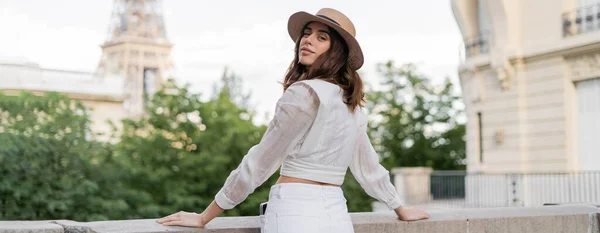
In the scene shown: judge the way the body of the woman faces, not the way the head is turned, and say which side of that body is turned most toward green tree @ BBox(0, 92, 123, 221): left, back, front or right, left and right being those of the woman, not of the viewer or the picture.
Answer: front

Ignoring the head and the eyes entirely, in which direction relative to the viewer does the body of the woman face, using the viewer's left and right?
facing away from the viewer and to the left of the viewer

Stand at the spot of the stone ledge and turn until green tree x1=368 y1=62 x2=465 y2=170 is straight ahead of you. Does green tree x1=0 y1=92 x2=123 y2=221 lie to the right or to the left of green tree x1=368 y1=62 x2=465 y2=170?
left

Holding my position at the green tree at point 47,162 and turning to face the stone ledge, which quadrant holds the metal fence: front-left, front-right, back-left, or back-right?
front-left

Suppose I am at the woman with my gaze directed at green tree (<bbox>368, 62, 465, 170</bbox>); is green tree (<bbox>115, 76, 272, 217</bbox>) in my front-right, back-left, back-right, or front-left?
front-left

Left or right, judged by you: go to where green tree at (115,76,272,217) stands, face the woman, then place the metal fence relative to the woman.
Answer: left

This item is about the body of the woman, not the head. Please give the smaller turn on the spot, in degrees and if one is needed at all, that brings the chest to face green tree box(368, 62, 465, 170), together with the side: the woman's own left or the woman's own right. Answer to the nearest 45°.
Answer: approximately 45° to the woman's own right

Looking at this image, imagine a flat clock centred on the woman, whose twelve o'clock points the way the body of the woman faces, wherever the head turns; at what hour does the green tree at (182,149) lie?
The green tree is roughly at 1 o'clock from the woman.
